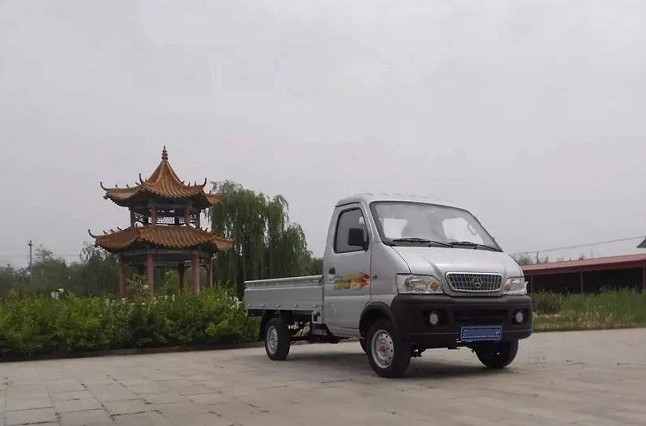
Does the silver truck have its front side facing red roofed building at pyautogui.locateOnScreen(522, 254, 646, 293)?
no

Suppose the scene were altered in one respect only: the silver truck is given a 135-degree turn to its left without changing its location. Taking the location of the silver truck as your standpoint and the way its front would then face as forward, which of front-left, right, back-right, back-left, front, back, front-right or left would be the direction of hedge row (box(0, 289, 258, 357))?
front-left

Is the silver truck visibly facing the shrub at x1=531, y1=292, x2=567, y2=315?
no

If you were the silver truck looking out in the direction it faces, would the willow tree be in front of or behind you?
behind

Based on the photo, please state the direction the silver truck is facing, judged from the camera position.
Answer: facing the viewer and to the right of the viewer
